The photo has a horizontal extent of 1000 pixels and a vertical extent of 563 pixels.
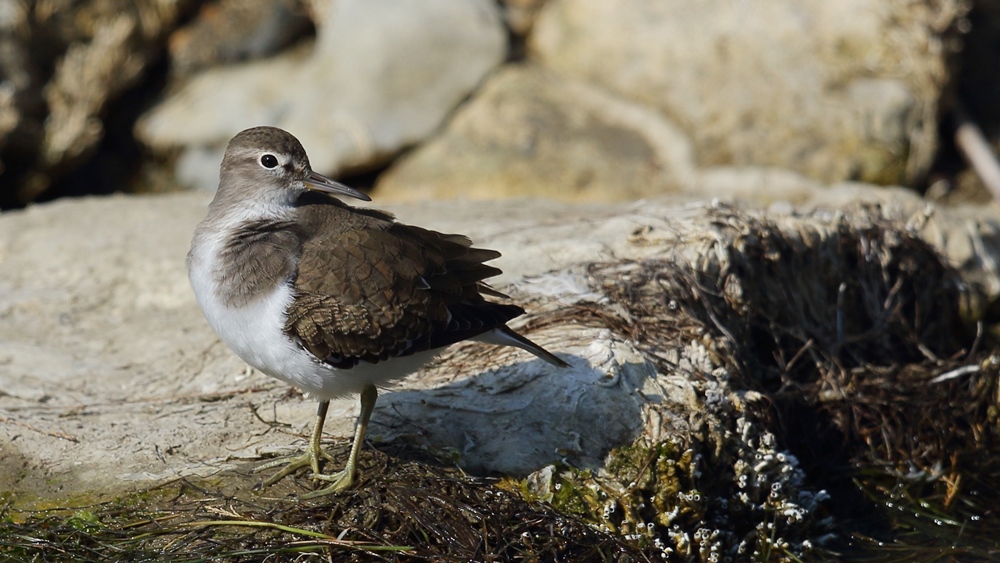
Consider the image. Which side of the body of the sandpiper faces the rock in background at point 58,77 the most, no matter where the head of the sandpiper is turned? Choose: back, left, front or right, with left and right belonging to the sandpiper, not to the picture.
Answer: right

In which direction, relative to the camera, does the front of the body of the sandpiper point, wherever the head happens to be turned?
to the viewer's left

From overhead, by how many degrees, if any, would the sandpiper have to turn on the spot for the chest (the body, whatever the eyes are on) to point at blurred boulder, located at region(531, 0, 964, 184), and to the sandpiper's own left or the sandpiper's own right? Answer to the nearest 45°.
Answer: approximately 135° to the sandpiper's own right

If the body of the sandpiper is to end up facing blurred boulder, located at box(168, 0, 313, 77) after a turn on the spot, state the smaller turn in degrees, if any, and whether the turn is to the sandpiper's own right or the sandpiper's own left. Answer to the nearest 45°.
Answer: approximately 90° to the sandpiper's own right

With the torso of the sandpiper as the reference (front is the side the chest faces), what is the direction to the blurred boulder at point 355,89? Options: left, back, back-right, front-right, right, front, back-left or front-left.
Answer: right

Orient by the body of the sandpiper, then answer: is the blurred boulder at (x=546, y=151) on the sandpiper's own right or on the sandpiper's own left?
on the sandpiper's own right
